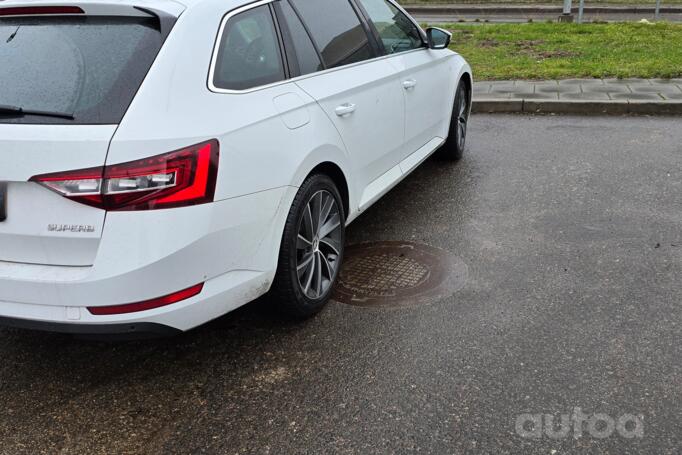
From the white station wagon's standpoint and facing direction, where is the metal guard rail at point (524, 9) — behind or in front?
in front

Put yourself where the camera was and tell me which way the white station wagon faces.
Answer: facing away from the viewer and to the right of the viewer

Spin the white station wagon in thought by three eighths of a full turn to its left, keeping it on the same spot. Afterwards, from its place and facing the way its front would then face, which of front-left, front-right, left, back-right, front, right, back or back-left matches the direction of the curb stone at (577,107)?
back-right
